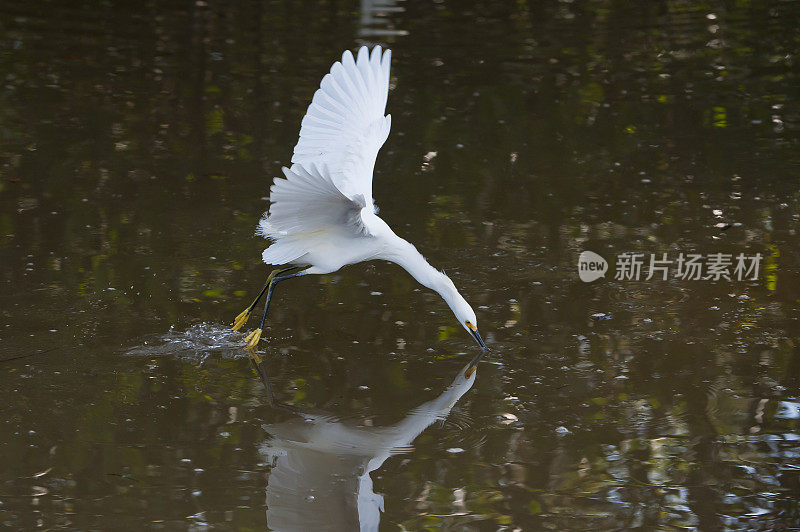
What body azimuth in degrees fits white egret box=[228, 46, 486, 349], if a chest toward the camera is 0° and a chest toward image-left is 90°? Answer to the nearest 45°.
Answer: approximately 270°
